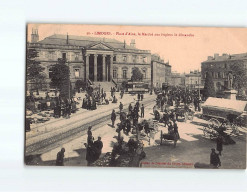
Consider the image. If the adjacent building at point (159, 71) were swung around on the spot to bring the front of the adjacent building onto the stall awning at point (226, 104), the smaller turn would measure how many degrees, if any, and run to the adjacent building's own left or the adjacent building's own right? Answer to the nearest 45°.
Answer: approximately 45° to the adjacent building's own left

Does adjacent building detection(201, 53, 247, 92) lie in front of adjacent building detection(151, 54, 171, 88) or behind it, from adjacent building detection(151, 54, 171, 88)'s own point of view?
in front
